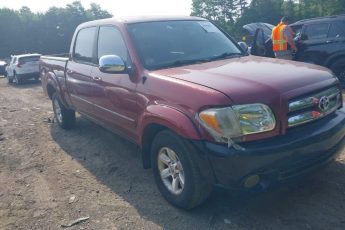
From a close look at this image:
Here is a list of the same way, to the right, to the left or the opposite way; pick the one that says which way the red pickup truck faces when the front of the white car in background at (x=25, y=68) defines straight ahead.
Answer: the opposite way

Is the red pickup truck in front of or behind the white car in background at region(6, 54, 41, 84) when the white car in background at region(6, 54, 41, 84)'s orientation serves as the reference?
behind

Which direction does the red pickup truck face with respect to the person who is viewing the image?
facing the viewer and to the right of the viewer

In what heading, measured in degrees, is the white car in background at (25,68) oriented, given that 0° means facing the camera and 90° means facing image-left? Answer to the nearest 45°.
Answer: approximately 135°

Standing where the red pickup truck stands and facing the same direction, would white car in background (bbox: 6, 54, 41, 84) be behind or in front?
behind
